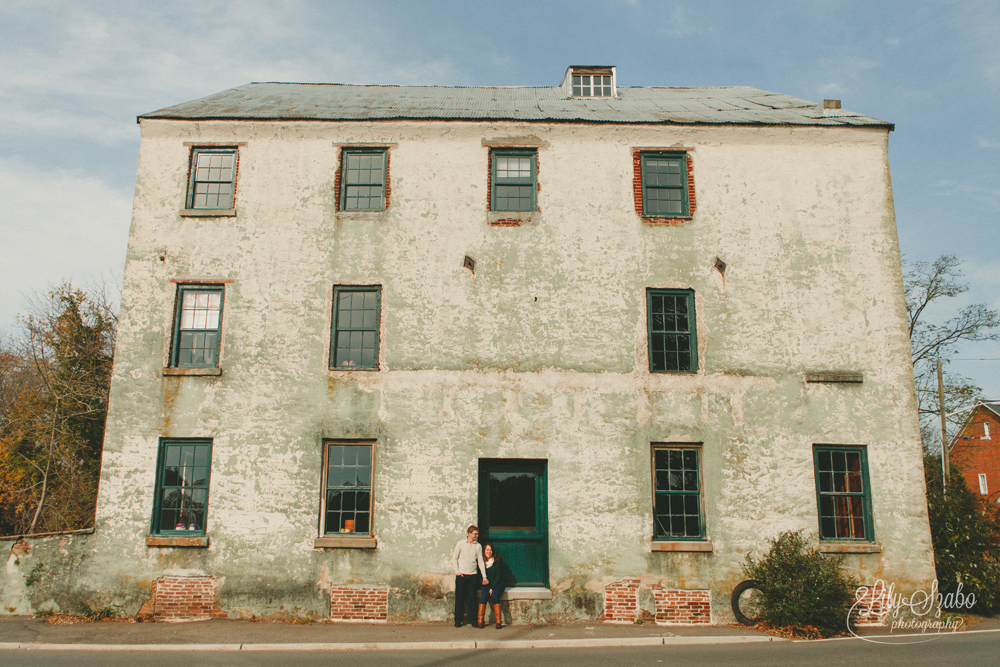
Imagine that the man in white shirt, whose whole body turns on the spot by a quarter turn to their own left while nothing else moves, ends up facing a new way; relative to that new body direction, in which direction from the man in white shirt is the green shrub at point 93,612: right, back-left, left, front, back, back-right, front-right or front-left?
back

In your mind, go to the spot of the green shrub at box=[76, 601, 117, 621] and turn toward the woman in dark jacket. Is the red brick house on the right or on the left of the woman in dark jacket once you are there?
left

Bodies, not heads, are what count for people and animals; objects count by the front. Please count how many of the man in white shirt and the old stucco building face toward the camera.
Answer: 2

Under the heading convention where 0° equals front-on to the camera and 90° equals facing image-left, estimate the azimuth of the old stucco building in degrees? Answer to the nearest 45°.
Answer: approximately 0°

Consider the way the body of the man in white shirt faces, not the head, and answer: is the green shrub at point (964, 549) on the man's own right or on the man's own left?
on the man's own left

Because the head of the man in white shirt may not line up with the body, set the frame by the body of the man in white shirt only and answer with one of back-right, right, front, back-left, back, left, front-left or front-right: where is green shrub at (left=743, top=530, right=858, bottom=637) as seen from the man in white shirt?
left
